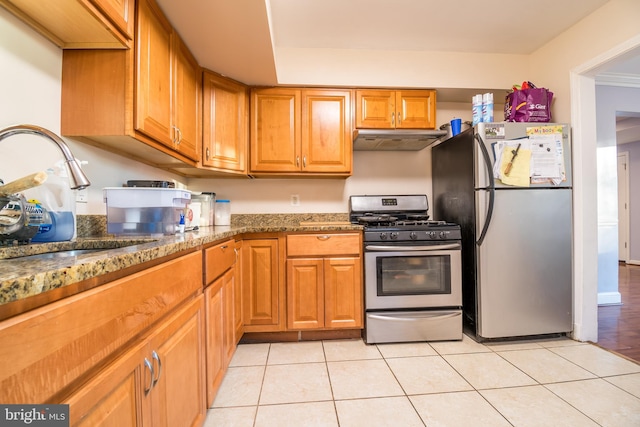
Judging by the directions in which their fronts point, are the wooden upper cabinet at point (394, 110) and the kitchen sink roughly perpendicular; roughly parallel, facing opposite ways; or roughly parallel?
roughly perpendicular

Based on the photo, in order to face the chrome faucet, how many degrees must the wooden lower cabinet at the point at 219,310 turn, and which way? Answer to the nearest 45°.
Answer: approximately 135° to its right

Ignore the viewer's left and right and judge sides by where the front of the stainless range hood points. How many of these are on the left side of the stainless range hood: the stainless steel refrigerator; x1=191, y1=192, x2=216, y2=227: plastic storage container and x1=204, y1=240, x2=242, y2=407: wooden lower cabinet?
1

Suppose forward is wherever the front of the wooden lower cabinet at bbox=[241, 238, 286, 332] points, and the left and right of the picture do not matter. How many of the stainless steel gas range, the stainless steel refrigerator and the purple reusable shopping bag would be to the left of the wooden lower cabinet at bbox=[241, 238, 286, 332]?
3

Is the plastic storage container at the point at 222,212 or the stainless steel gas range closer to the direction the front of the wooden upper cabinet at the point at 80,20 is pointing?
the stainless steel gas range
